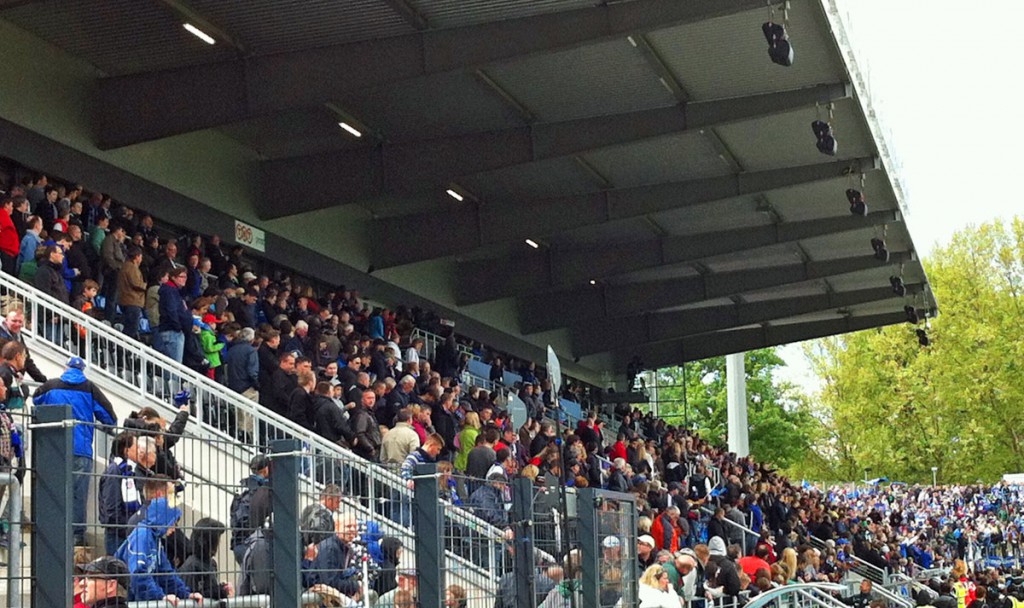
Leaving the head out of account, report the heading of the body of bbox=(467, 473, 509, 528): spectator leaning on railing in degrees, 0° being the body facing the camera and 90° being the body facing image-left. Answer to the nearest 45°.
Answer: approximately 270°

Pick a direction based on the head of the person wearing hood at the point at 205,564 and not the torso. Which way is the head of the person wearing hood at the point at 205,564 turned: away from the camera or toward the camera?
away from the camera

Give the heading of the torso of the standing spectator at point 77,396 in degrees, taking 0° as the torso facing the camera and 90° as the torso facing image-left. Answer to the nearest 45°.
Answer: approximately 180°

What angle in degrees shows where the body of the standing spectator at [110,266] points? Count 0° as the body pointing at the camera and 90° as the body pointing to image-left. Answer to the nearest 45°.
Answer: approximately 270°

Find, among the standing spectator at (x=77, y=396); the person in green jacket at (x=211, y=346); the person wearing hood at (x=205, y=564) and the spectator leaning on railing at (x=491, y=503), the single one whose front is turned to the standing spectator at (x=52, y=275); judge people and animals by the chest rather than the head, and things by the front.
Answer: the standing spectator at (x=77, y=396)

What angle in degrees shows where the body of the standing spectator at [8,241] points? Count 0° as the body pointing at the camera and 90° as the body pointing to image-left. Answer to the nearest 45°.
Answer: approximately 270°

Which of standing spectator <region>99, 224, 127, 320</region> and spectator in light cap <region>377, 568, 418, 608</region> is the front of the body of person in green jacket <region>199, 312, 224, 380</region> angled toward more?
the spectator in light cap
